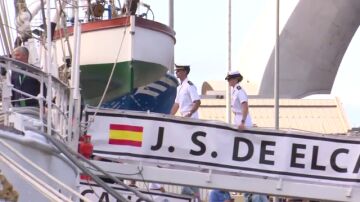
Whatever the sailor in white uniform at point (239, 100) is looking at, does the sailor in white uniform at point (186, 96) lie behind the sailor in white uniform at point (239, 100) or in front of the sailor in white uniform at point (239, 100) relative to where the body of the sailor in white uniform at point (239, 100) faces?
in front
